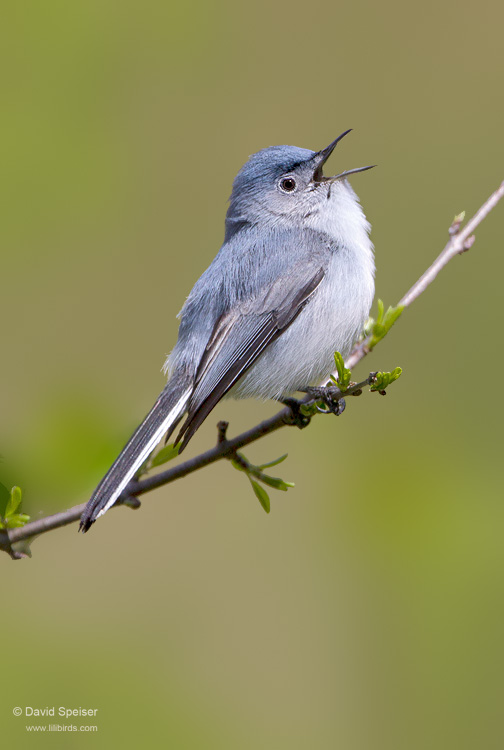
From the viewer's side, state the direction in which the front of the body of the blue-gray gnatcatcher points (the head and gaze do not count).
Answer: to the viewer's right
